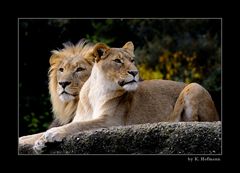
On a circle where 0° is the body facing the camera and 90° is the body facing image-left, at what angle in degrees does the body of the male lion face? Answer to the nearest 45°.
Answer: approximately 45°

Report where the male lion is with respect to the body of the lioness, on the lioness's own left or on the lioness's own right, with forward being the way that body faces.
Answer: on the lioness's own right

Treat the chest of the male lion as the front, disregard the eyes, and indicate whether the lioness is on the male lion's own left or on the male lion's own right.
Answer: on the male lion's own left
